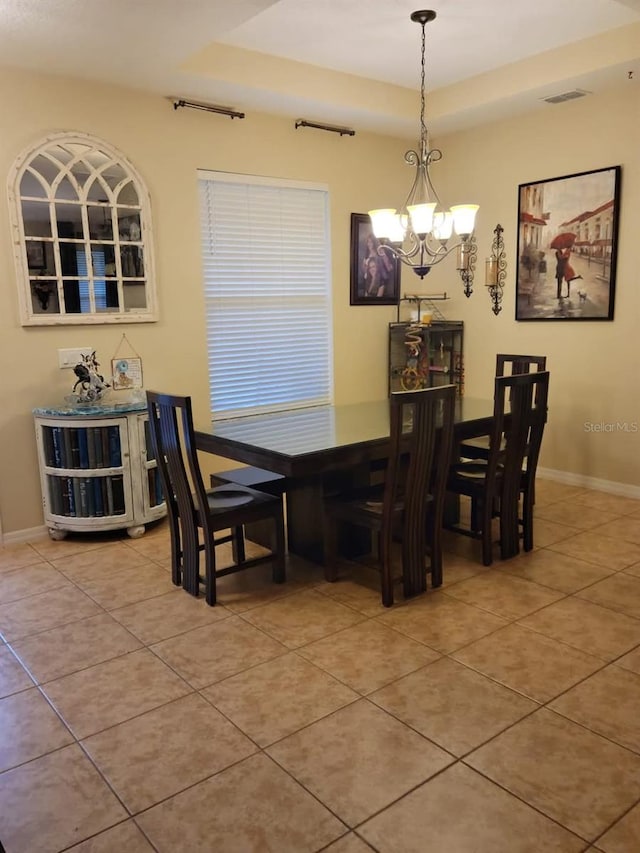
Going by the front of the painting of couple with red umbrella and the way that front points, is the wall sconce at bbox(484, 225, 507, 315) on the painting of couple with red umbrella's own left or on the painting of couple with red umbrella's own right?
on the painting of couple with red umbrella's own right

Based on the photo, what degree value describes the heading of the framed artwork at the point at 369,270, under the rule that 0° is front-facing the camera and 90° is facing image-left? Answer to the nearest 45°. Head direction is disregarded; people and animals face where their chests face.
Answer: approximately 315°

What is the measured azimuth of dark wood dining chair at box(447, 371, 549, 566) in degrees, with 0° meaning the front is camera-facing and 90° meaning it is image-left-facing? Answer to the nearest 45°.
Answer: approximately 135°

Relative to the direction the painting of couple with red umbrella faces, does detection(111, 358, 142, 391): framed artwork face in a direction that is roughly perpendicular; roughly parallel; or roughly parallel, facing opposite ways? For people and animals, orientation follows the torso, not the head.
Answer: roughly perpendicular

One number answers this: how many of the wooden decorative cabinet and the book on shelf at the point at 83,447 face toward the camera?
2

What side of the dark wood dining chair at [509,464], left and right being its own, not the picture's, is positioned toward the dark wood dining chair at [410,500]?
left

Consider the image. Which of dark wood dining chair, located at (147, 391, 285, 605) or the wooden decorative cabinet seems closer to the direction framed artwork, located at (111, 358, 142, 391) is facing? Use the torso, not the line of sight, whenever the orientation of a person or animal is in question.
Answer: the dark wood dining chair

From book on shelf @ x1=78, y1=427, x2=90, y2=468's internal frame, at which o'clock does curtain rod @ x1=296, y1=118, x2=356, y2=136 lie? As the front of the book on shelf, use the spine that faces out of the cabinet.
The curtain rod is roughly at 8 o'clock from the book on shelf.

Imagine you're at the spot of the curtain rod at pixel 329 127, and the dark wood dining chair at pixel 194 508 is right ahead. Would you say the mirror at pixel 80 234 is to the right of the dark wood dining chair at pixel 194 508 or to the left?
right
